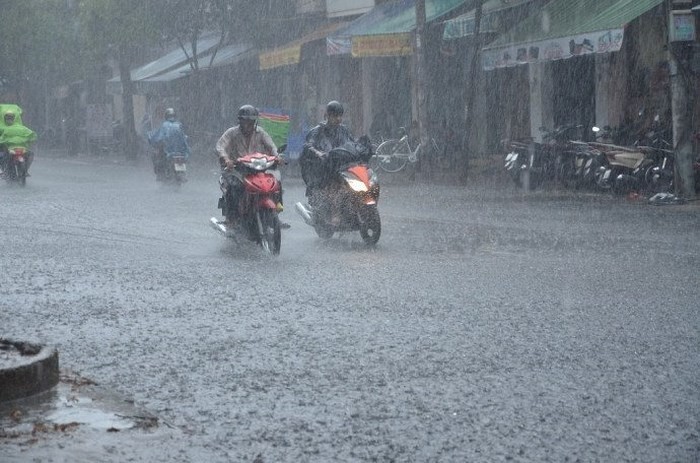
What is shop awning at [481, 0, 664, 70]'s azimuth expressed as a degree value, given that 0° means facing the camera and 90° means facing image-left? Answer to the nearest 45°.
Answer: approximately 45°

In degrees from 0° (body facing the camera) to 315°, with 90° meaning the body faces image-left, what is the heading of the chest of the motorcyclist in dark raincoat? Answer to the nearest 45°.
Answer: approximately 315°

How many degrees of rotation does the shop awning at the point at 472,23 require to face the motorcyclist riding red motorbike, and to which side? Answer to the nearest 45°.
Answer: approximately 45° to its left

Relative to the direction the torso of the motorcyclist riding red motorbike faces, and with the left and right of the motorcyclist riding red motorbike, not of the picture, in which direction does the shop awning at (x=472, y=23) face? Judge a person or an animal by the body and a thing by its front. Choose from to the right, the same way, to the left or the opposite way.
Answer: to the right

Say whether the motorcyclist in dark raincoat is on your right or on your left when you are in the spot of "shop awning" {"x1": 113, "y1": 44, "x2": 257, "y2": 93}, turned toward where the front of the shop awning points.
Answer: on your left

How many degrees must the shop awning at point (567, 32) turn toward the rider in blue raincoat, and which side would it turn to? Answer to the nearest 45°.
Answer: approximately 45° to its right

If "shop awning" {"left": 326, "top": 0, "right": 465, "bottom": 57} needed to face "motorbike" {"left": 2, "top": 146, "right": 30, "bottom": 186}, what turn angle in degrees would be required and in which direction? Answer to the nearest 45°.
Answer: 0° — it already faces it

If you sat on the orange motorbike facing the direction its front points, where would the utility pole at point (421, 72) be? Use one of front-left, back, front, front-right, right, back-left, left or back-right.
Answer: back-left

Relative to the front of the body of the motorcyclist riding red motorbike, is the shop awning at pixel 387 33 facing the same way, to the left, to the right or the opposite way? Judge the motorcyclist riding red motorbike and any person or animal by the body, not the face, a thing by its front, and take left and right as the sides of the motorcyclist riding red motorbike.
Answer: to the right

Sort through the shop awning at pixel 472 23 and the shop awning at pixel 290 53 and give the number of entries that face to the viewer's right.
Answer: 0

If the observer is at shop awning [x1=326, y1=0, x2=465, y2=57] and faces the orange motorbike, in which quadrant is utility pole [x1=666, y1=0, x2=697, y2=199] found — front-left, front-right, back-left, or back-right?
front-left

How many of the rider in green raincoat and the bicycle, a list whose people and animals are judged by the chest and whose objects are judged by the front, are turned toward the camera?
1

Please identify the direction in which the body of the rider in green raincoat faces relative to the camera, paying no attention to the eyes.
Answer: toward the camera

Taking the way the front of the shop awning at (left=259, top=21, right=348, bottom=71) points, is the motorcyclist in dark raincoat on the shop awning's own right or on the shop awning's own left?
on the shop awning's own left

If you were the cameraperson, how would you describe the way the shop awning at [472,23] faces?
facing the viewer and to the left of the viewer

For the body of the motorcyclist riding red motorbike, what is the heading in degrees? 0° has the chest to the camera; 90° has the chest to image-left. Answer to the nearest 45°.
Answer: approximately 315°
